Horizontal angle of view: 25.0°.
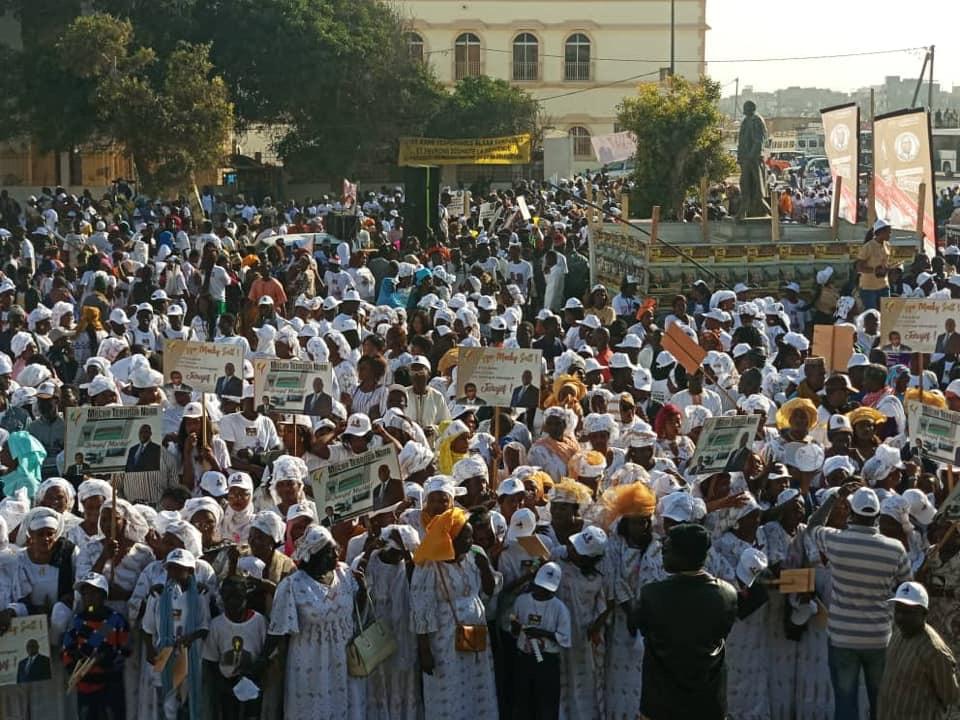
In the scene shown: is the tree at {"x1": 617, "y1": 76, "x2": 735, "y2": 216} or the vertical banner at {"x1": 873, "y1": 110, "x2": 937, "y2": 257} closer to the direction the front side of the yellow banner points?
the vertical banner

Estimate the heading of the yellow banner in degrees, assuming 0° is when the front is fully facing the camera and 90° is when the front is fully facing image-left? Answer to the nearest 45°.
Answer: approximately 0°

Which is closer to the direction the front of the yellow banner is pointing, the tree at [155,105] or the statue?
the statue

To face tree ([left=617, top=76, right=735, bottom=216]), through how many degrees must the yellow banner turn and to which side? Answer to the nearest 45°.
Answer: approximately 90° to its left

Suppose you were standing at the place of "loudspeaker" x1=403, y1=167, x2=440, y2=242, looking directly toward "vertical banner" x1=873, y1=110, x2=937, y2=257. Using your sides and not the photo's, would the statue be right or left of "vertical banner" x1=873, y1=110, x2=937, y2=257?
left

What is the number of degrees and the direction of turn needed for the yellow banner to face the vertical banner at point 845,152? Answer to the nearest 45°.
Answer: approximately 45° to its left

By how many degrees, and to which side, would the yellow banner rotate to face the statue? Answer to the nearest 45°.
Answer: approximately 45° to its left

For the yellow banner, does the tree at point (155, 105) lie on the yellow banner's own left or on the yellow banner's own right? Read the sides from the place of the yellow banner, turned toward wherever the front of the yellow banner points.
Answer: on the yellow banner's own right
